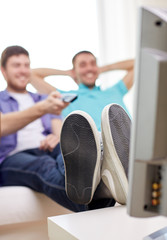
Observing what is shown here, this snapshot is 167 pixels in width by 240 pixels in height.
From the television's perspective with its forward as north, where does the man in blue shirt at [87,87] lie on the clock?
The man in blue shirt is roughly at 1 o'clock from the television.

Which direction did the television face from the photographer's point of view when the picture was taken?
facing away from the viewer and to the left of the viewer

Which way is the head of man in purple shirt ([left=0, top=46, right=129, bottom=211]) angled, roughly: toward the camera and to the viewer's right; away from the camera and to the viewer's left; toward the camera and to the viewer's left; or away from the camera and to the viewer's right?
toward the camera and to the viewer's right

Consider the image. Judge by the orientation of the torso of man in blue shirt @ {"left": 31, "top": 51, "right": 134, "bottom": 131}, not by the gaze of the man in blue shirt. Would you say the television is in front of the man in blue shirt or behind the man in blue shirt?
in front

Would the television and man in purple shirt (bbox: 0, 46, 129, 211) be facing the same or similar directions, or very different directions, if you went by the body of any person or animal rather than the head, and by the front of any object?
very different directions

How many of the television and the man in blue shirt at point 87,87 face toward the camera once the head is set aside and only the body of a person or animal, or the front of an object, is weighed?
1
